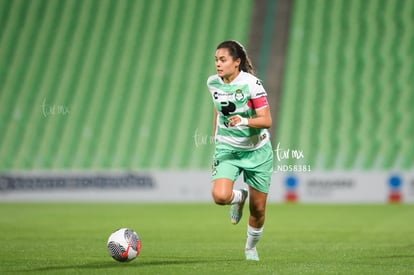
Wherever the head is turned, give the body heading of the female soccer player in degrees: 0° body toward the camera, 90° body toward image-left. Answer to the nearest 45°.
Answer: approximately 45°

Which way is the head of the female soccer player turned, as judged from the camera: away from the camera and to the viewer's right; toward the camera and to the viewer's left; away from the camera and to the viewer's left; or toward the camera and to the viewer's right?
toward the camera and to the viewer's left
